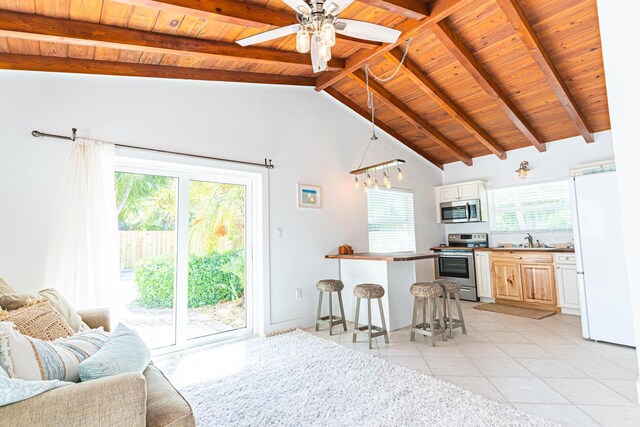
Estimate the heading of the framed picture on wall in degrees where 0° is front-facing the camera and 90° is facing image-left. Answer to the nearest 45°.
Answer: approximately 315°

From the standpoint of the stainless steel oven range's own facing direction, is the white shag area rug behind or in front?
in front

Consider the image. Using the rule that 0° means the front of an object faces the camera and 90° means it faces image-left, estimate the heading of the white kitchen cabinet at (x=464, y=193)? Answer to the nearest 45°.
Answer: approximately 45°

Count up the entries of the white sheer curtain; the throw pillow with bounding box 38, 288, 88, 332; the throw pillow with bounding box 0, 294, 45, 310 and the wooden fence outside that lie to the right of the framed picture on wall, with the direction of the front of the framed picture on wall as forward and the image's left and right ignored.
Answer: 4

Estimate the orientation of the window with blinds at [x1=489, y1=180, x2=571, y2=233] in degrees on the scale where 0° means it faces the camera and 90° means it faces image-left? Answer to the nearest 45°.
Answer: approximately 45°

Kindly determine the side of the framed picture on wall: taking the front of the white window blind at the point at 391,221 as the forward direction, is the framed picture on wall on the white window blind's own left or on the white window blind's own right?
on the white window blind's own right

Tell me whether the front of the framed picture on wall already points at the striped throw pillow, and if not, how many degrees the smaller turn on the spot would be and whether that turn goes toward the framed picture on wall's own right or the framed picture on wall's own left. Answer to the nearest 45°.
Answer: approximately 45° to the framed picture on wall's own right
